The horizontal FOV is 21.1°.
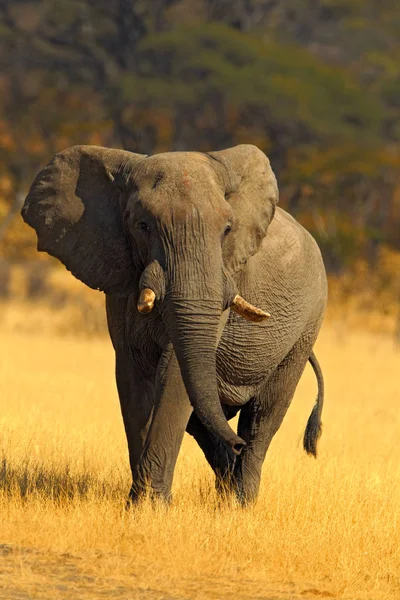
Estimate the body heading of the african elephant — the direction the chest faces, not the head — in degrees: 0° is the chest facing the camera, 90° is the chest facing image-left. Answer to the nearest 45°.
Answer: approximately 45°
